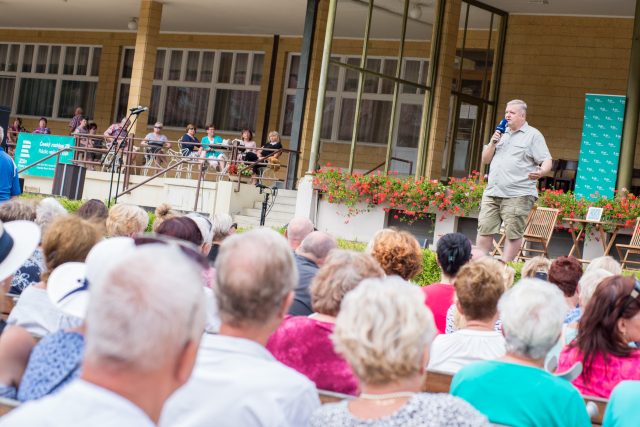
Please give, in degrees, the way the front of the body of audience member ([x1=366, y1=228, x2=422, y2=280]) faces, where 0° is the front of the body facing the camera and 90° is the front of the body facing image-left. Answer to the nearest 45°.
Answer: approximately 180°

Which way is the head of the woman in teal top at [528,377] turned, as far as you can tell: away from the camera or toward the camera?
away from the camera

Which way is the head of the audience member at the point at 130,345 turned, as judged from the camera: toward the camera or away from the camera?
away from the camera

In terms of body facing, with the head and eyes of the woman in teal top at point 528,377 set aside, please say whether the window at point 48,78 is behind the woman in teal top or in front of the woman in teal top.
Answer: in front

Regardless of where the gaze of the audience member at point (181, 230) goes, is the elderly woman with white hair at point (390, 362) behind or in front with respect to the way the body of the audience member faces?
behind

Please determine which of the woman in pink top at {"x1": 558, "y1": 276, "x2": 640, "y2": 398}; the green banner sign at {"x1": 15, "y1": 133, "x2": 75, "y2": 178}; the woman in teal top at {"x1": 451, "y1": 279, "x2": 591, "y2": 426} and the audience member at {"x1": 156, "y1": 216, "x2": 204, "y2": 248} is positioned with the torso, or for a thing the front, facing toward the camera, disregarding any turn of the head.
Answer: the green banner sign

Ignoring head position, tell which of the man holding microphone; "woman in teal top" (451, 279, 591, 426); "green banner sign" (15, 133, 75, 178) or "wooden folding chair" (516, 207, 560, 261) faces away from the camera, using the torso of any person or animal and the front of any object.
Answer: the woman in teal top

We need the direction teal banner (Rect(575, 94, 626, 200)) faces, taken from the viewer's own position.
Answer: facing the viewer

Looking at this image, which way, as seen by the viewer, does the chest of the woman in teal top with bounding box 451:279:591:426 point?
away from the camera

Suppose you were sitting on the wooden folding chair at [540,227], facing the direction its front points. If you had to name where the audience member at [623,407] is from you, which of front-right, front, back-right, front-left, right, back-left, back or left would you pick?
front-left

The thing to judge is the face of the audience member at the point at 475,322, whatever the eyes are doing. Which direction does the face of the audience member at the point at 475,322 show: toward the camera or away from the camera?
away from the camera

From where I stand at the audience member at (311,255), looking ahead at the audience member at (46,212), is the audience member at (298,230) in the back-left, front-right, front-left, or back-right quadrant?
front-right

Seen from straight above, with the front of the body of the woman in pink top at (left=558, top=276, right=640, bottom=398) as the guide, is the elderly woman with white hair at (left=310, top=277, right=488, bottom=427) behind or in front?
behind

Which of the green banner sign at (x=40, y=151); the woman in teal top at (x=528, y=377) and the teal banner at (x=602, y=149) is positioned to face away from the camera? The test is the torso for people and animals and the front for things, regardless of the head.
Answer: the woman in teal top
